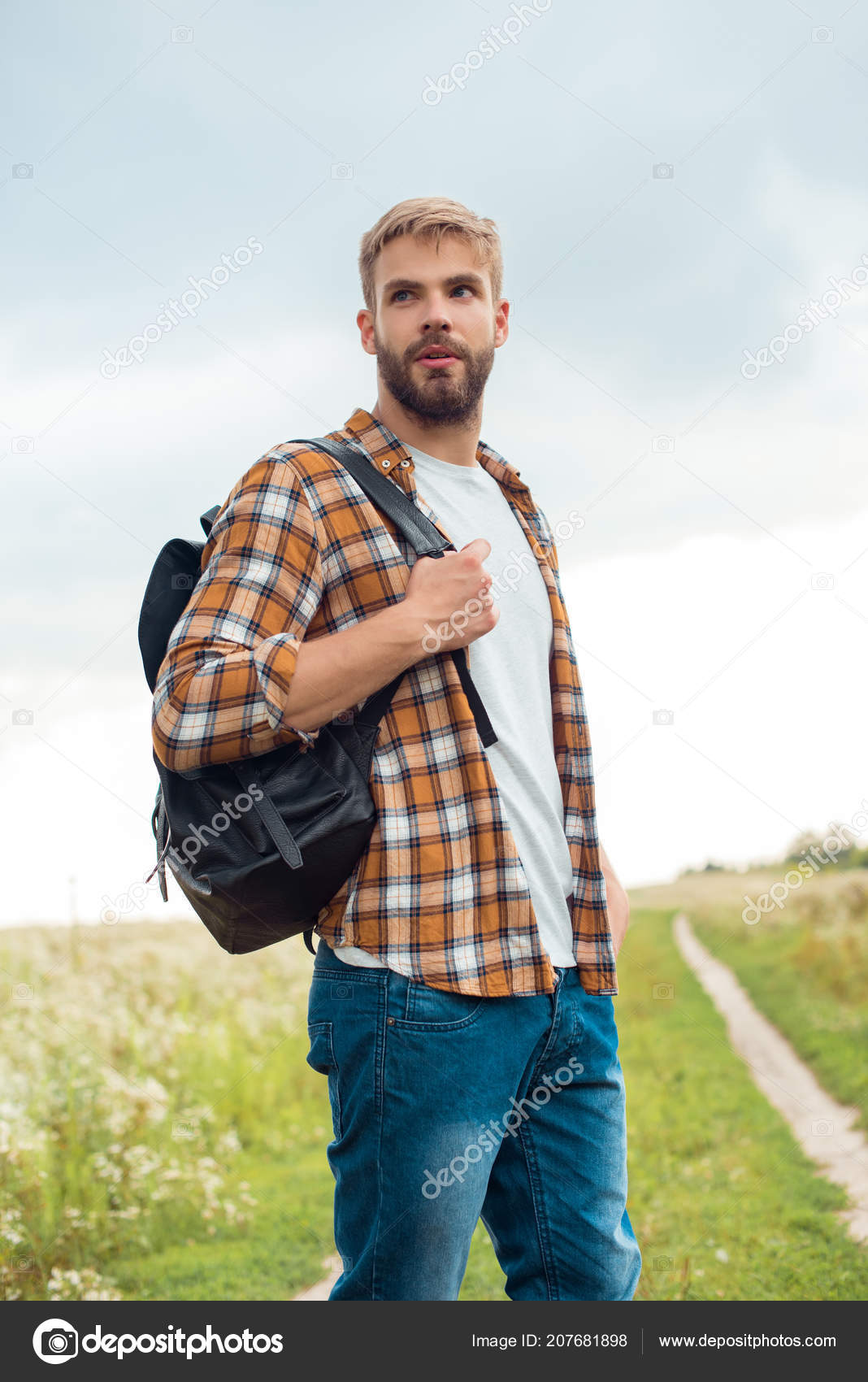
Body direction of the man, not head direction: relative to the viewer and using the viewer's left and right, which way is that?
facing the viewer and to the right of the viewer
